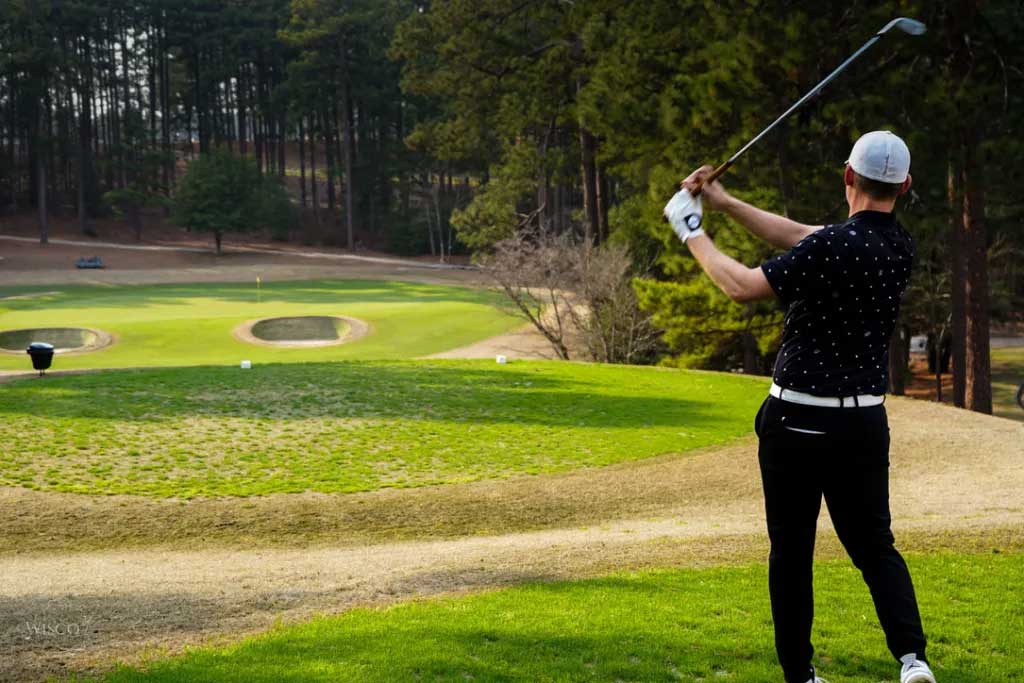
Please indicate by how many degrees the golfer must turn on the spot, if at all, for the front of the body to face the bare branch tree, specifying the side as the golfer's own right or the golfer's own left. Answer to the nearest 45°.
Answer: approximately 45° to the golfer's own right

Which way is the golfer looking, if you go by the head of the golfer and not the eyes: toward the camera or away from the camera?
away from the camera

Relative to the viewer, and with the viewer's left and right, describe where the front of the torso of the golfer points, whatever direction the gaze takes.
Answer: facing away from the viewer and to the left of the viewer

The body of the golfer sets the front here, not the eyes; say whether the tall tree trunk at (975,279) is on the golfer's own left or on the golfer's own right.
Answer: on the golfer's own right

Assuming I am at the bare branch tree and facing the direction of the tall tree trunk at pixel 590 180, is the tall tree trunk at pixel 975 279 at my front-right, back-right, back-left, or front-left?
back-right

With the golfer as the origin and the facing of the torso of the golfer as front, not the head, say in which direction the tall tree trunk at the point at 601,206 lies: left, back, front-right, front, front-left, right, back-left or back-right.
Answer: front-right

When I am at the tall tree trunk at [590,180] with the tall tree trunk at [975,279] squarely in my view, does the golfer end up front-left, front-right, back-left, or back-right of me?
front-right

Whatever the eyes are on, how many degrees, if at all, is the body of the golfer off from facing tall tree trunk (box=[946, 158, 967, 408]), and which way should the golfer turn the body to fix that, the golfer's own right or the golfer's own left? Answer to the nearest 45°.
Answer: approximately 45° to the golfer's own right

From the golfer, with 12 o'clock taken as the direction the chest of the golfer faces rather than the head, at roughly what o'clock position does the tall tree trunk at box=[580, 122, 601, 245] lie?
The tall tree trunk is roughly at 1 o'clock from the golfer.
